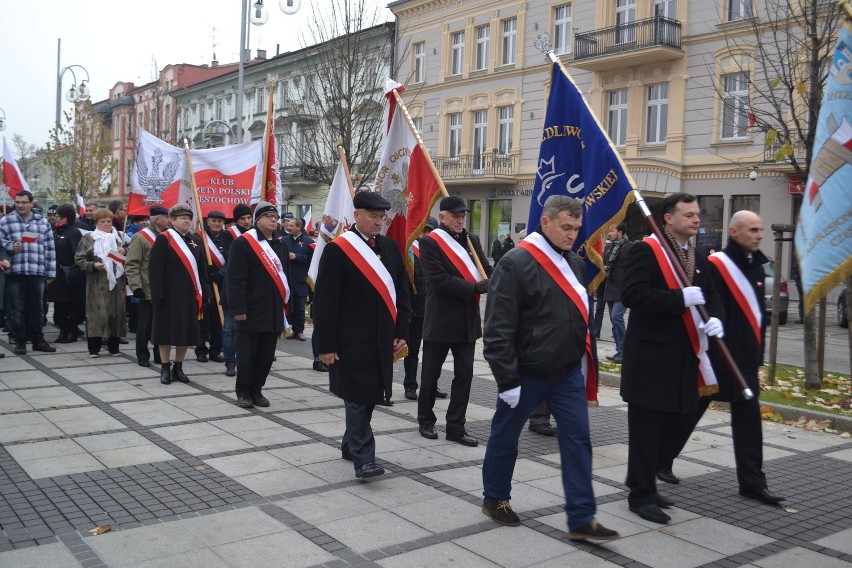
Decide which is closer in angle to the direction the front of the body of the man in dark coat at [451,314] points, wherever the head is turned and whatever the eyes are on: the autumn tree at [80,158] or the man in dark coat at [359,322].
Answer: the man in dark coat

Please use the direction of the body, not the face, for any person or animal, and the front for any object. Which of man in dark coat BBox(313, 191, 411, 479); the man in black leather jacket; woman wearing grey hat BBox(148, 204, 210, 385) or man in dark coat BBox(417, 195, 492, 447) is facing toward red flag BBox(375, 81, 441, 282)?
the woman wearing grey hat

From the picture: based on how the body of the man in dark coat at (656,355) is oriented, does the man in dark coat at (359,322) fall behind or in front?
behind

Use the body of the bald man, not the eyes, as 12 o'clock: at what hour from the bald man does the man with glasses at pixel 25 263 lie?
The man with glasses is roughly at 5 o'clock from the bald man.

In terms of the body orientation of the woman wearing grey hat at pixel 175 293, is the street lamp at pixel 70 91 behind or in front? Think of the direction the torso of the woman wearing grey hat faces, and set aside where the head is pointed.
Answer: behind

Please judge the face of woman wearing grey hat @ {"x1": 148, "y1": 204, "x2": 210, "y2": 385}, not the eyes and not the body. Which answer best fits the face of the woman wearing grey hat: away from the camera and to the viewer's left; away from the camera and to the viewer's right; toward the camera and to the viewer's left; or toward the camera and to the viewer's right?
toward the camera and to the viewer's right

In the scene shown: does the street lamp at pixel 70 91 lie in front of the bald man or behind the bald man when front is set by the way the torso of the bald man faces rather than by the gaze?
behind

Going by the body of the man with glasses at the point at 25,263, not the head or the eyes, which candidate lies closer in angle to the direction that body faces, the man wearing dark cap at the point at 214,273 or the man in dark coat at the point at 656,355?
the man in dark coat

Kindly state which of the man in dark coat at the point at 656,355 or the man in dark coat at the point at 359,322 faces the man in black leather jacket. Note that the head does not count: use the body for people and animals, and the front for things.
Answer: the man in dark coat at the point at 359,322
